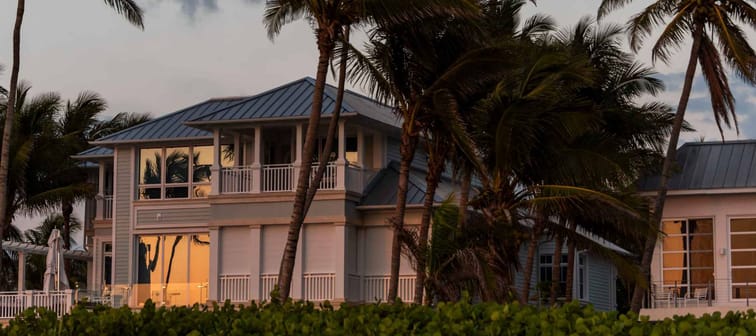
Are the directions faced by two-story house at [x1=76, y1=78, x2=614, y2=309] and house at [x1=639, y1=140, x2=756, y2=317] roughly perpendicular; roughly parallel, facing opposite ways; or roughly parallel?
roughly parallel

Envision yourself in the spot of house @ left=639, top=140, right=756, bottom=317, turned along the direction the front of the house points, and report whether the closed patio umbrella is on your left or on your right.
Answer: on your right

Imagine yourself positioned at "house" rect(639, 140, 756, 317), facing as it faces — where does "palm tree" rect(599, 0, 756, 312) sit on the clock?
The palm tree is roughly at 12 o'clock from the house.

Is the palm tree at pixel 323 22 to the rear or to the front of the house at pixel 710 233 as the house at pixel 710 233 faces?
to the front

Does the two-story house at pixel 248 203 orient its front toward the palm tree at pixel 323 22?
yes

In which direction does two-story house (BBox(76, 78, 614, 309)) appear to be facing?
toward the camera

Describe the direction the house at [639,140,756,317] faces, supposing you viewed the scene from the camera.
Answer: facing the viewer

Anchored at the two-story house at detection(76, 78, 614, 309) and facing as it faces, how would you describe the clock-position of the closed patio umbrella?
The closed patio umbrella is roughly at 3 o'clock from the two-story house.

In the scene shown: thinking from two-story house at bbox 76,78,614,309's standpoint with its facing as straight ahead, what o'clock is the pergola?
The pergola is roughly at 4 o'clock from the two-story house.

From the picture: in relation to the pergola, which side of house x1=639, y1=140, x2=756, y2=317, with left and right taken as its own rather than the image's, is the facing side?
right

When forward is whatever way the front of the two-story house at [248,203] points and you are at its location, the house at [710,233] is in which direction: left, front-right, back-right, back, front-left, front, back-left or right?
left

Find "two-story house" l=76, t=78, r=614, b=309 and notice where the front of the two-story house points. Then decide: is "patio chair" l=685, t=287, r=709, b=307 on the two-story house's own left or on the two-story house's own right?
on the two-story house's own left

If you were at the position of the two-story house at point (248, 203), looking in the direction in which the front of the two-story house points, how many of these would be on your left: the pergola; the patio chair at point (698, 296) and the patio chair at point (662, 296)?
2
